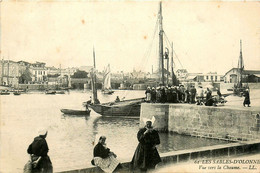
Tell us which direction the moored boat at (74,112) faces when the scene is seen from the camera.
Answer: facing to the left of the viewer

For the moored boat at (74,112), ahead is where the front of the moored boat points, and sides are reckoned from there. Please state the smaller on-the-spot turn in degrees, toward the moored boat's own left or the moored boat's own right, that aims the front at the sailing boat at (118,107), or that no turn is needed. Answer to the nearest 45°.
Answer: approximately 180°

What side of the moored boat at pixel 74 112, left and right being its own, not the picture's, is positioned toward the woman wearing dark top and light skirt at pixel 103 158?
left

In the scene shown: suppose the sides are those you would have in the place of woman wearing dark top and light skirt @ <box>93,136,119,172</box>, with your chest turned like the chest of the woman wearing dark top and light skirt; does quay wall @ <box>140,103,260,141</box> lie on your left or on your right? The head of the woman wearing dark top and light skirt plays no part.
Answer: on your left

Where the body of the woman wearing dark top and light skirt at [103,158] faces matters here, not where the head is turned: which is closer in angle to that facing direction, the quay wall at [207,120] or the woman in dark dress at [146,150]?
the woman in dark dress
